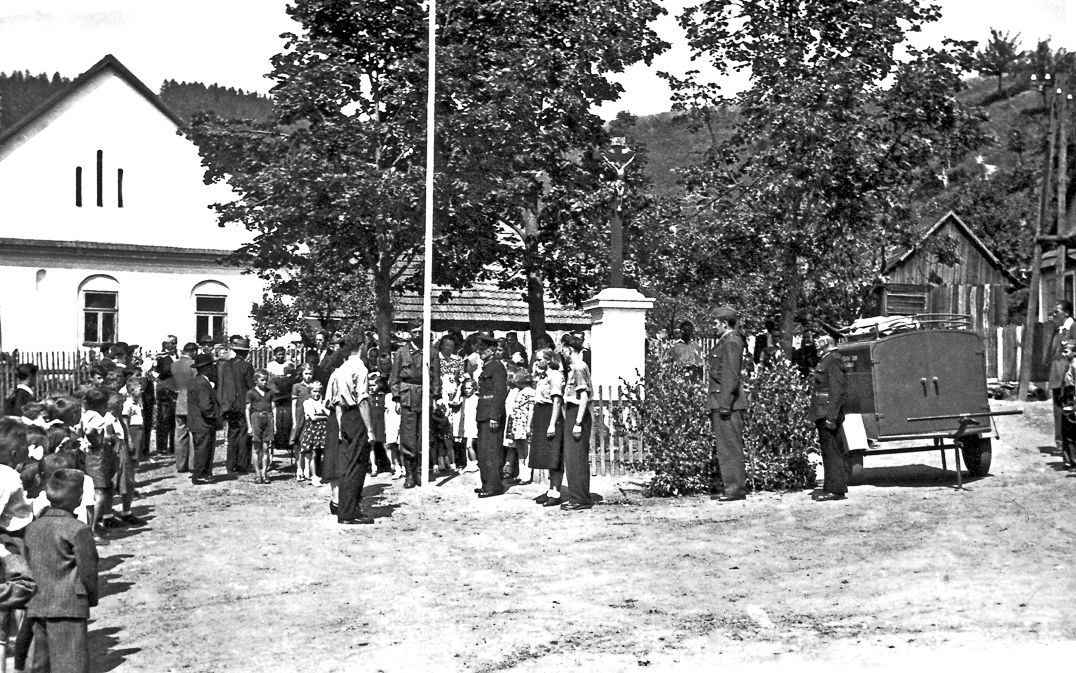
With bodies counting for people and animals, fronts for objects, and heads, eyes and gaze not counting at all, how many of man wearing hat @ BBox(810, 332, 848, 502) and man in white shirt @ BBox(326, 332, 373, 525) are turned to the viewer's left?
1

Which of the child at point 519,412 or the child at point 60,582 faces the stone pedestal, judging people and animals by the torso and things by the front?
the child at point 60,582

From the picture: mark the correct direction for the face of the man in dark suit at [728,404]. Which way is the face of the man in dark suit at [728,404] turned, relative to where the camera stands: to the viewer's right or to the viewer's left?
to the viewer's left

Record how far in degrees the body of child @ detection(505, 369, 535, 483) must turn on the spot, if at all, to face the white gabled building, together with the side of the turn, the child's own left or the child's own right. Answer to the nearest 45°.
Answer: approximately 90° to the child's own right

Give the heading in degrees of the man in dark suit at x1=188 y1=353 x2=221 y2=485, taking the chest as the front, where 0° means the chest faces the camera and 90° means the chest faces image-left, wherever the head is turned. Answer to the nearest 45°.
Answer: approximately 270°

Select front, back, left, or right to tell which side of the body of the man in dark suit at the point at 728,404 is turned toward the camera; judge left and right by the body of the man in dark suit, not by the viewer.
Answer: left

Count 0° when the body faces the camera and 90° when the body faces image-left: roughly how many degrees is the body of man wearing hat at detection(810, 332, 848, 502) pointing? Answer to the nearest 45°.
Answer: approximately 90°

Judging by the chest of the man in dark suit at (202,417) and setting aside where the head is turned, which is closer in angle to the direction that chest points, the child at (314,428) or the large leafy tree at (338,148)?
the child

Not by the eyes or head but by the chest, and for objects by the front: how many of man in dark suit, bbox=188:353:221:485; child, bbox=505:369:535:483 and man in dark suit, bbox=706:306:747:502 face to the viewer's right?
1

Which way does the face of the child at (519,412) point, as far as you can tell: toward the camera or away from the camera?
toward the camera

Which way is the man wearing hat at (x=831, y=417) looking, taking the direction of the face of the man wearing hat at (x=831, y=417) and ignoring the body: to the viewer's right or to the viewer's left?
to the viewer's left

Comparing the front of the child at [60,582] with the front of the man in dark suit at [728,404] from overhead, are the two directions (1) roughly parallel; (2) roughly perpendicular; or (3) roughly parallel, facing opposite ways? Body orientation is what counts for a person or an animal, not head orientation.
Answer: roughly perpendicular

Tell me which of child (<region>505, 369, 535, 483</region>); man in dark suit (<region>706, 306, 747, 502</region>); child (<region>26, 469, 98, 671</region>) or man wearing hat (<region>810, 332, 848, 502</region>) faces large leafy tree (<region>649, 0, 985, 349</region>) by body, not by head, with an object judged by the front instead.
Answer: child (<region>26, 469, 98, 671</region>)

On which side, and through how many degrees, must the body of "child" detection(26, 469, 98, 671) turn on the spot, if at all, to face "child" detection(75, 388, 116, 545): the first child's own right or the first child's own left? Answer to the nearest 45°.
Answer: approximately 45° to the first child's own left

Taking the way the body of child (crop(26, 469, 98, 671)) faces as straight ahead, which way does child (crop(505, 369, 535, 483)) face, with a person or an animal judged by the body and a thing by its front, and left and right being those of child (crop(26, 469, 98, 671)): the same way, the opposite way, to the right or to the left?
the opposite way

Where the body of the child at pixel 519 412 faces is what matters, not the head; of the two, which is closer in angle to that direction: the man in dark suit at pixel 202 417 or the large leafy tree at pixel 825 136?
the man in dark suit

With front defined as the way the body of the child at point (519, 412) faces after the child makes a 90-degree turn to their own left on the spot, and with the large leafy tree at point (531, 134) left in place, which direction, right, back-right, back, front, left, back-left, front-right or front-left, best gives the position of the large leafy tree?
back-left

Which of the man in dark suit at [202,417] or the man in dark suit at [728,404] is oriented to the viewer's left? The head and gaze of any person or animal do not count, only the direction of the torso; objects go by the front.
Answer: the man in dark suit at [728,404]
